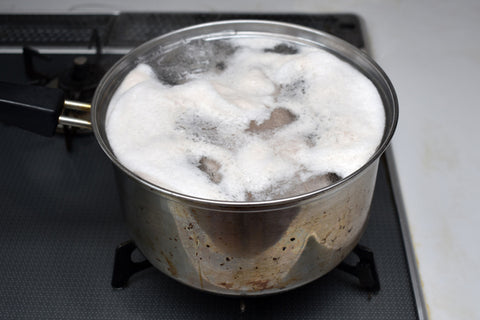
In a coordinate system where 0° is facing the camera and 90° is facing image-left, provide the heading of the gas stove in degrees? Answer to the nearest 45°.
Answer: approximately 0°
